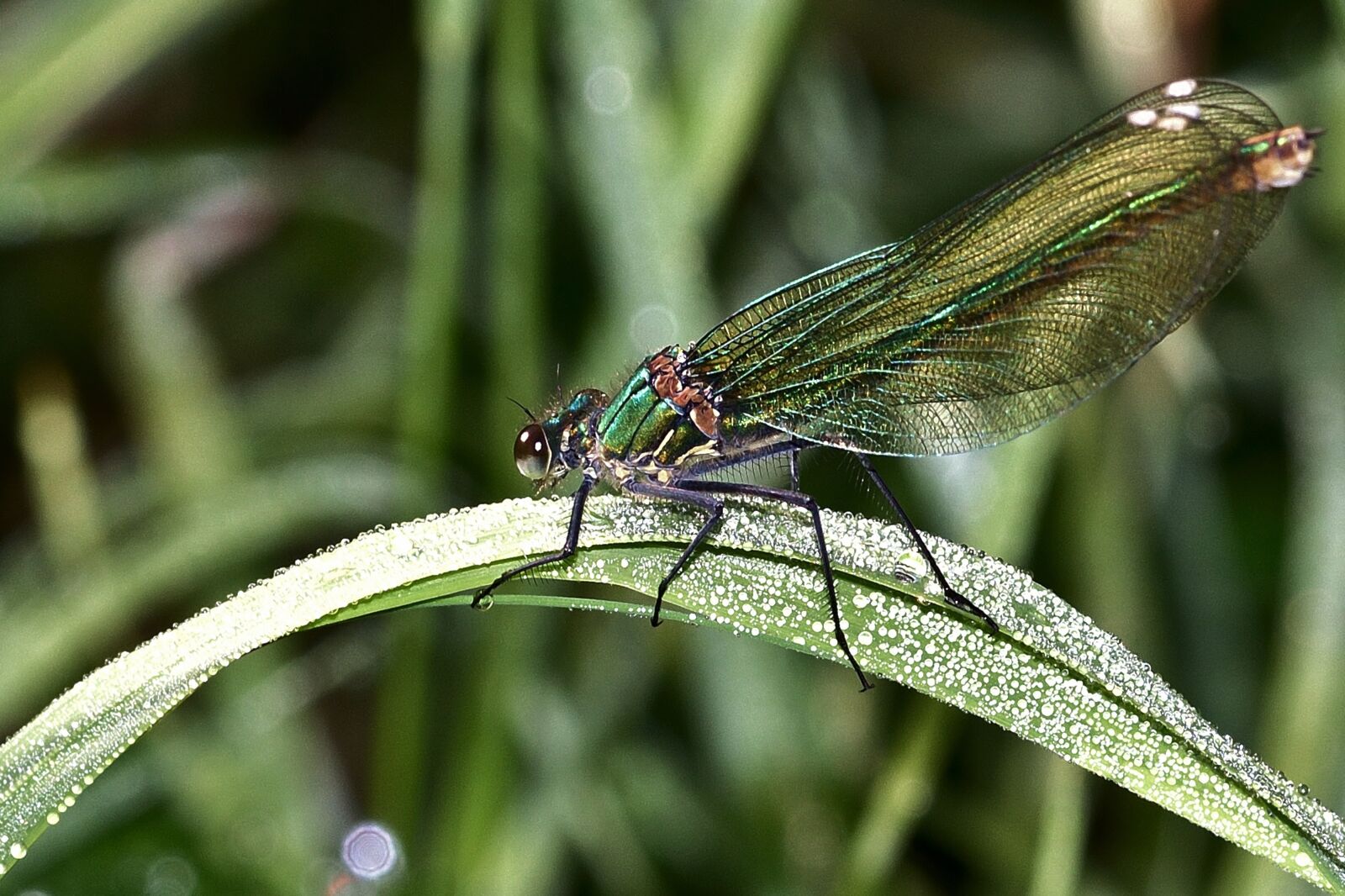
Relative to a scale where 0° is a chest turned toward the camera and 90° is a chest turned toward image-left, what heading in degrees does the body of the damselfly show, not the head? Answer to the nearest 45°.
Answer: approximately 90°
